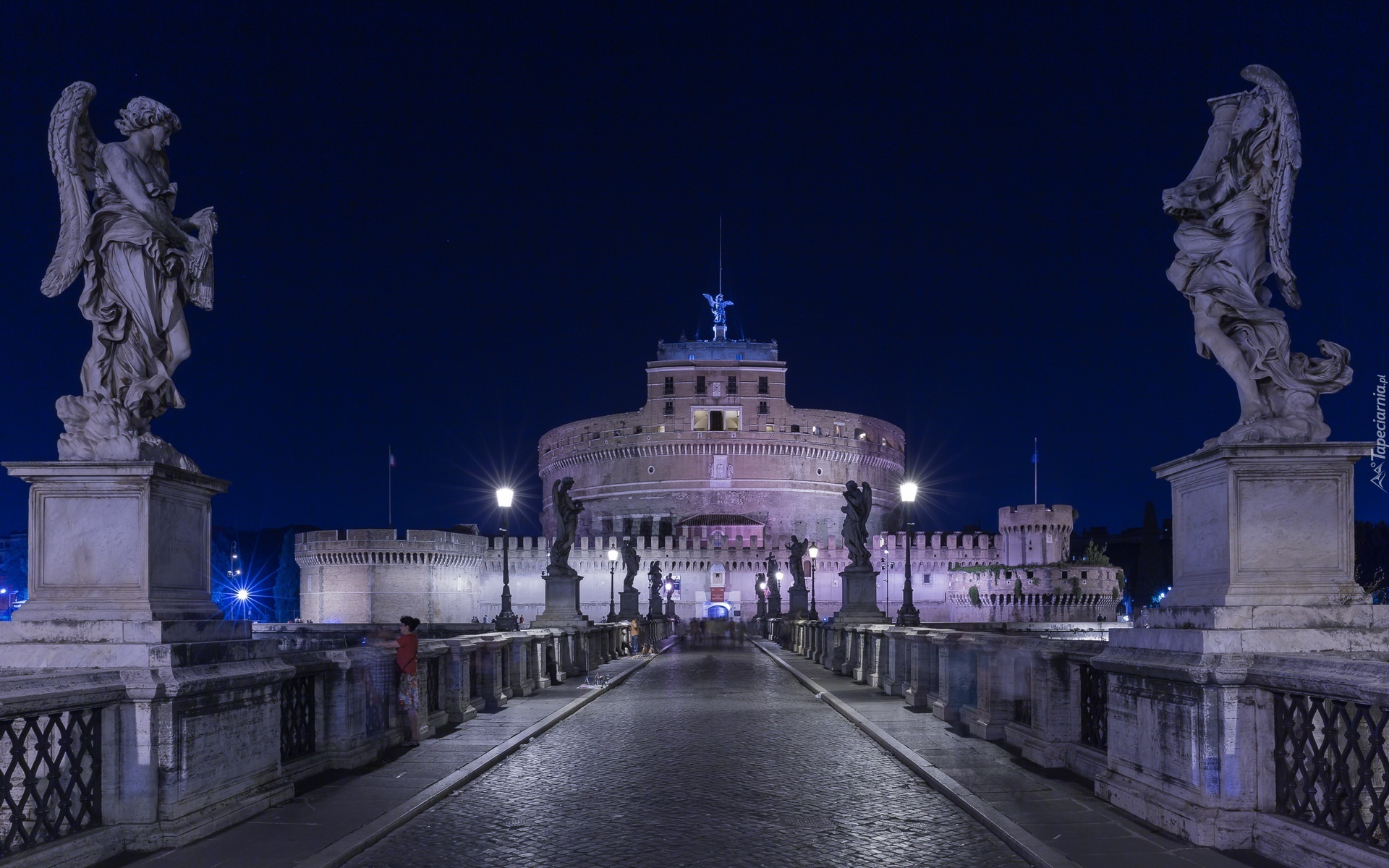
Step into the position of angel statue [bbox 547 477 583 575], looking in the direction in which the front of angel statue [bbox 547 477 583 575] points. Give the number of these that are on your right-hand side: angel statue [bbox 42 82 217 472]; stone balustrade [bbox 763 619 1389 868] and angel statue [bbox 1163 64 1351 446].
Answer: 3

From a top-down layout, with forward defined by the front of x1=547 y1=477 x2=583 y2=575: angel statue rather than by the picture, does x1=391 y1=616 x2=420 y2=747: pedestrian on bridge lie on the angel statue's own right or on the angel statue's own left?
on the angel statue's own right

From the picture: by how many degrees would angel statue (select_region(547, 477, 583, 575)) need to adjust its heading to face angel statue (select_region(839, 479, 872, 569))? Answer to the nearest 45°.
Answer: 0° — it already faces it

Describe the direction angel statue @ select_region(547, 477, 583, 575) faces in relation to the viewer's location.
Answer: facing to the right of the viewer

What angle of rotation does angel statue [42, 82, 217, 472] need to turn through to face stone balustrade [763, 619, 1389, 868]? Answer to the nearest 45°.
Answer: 0° — it already faces it

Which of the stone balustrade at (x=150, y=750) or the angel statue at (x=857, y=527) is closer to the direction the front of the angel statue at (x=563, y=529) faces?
the angel statue

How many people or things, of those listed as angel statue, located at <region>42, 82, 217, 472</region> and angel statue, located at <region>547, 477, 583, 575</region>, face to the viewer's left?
0

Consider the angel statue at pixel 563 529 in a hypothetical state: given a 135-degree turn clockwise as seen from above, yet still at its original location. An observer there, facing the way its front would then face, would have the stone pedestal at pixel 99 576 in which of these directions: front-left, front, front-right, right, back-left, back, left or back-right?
front-left

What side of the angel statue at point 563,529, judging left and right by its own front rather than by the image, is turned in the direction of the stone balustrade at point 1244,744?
right

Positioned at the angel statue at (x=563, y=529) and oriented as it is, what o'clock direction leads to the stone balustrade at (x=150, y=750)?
The stone balustrade is roughly at 3 o'clock from the angel statue.

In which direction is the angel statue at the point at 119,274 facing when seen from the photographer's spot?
facing the viewer and to the right of the viewer
